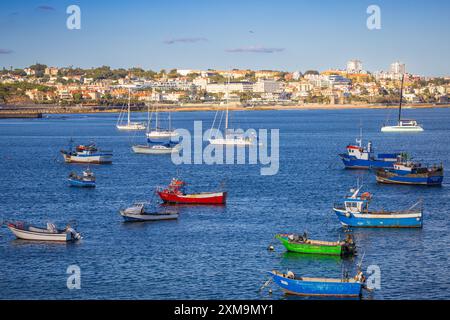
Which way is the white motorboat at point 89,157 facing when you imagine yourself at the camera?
facing to the left of the viewer

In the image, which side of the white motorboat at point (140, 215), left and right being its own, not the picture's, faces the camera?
left

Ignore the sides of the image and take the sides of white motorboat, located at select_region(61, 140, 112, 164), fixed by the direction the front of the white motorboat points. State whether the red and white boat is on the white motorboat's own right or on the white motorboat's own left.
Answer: on the white motorboat's own left

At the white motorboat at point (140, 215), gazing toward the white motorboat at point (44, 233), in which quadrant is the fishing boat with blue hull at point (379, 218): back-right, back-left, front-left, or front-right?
back-left

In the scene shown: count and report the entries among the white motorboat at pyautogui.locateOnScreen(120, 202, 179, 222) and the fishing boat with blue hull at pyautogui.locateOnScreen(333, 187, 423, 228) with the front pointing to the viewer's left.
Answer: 2

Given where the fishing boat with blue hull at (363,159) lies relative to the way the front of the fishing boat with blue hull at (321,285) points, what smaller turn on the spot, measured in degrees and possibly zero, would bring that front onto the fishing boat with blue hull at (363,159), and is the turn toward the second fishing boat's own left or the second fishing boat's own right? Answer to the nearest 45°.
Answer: approximately 90° to the second fishing boat's own right

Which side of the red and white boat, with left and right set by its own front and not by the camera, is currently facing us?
left

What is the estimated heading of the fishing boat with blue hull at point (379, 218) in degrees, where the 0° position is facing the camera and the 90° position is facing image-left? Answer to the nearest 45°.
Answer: approximately 90°

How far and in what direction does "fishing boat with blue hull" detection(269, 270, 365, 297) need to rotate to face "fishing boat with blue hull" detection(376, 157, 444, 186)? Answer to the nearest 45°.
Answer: approximately 90° to its right

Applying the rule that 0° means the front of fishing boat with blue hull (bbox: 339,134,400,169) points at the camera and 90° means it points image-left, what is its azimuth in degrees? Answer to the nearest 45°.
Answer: approximately 90°
